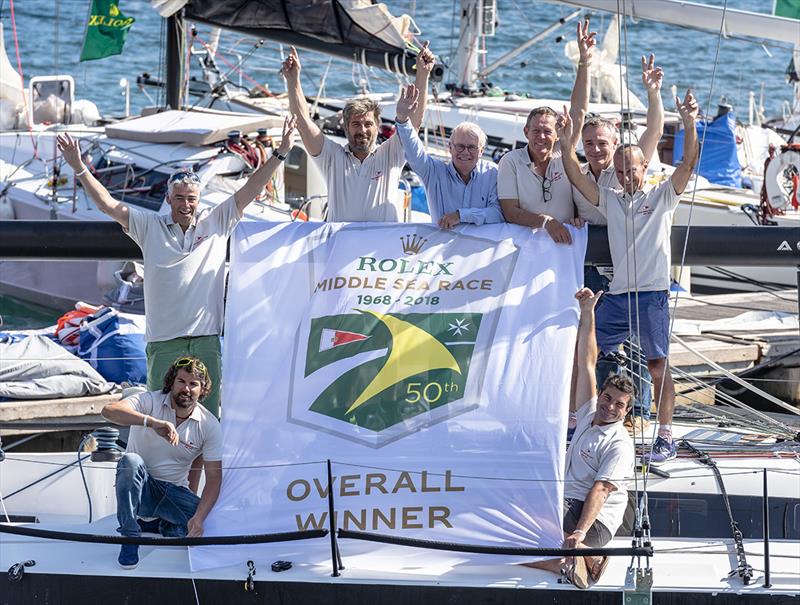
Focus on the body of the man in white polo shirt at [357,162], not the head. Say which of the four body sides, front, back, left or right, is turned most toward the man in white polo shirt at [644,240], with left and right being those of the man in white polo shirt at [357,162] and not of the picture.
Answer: left

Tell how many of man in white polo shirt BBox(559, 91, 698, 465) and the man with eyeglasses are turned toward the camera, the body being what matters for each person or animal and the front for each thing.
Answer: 2

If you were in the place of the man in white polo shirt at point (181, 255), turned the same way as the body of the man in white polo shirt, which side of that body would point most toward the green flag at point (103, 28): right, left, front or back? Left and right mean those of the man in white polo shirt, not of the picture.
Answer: back

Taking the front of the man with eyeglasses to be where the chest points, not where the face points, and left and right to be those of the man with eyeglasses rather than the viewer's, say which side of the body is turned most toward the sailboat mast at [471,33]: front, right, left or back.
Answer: back

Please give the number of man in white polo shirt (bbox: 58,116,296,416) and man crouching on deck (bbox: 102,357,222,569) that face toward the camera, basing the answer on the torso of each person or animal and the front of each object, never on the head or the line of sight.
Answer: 2

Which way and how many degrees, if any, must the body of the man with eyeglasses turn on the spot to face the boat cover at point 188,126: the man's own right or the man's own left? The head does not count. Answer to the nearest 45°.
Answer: approximately 180°
